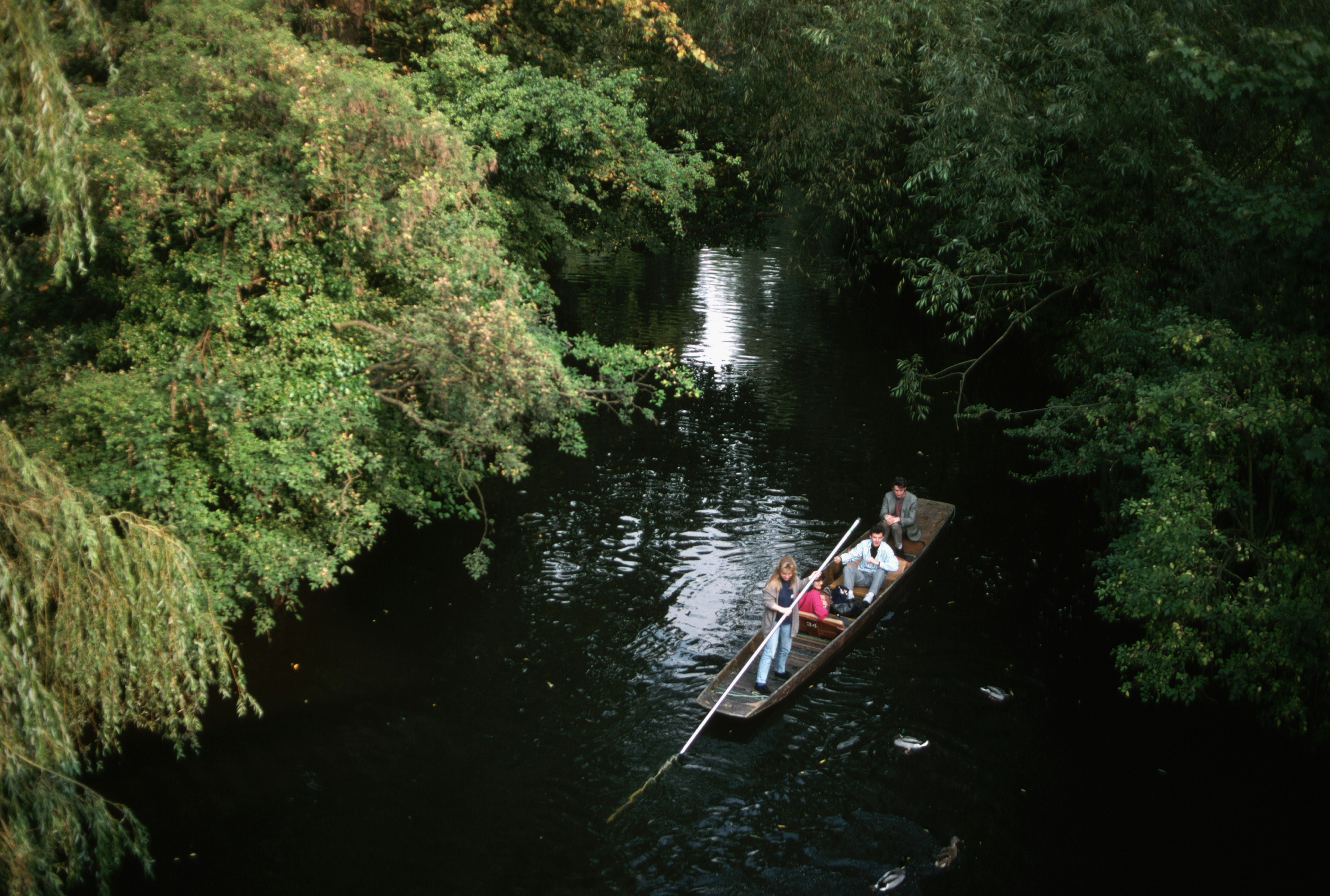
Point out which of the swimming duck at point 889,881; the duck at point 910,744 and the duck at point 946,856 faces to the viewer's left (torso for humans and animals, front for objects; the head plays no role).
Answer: the duck at point 910,744

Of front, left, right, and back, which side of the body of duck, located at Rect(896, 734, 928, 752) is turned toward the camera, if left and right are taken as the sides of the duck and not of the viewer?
left

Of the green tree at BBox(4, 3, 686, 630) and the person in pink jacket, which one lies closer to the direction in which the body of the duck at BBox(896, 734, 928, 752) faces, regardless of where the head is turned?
the green tree

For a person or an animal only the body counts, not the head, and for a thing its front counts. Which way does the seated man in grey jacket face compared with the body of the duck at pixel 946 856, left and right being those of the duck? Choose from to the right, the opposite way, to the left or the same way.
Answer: the opposite way

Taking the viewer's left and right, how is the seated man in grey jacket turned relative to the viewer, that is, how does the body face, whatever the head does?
facing the viewer and to the left of the viewer

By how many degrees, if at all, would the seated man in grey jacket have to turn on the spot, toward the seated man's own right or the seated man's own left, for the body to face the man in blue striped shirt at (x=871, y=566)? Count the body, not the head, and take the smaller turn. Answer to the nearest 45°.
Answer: approximately 45° to the seated man's own left

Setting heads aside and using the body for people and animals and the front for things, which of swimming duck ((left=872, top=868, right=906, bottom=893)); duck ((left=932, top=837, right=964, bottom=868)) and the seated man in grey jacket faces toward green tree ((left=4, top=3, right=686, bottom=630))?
the seated man in grey jacket

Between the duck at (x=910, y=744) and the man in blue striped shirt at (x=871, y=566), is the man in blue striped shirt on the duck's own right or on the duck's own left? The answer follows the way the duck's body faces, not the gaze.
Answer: on the duck's own right

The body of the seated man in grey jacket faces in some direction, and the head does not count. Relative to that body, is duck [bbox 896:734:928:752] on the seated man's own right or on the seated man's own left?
on the seated man's own left

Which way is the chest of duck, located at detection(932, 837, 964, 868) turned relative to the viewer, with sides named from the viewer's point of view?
facing away from the viewer and to the right of the viewer

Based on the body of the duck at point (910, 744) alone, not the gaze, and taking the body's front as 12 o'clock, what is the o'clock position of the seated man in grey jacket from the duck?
The seated man in grey jacket is roughly at 3 o'clock from the duck.
